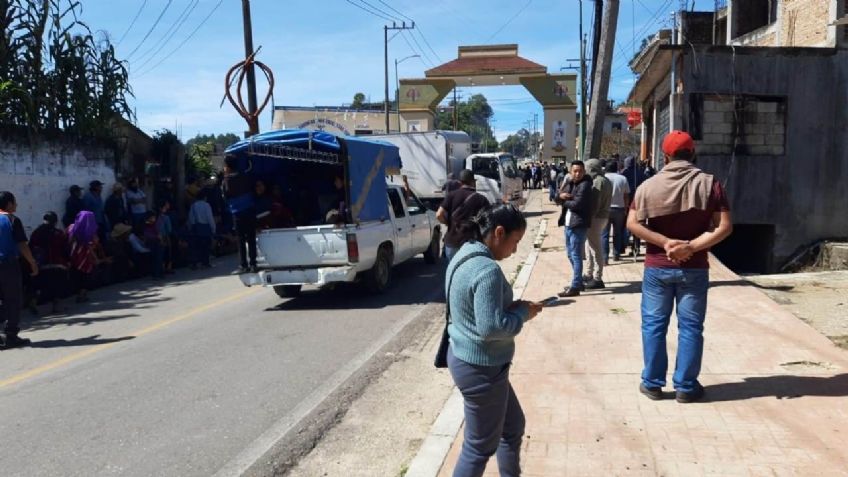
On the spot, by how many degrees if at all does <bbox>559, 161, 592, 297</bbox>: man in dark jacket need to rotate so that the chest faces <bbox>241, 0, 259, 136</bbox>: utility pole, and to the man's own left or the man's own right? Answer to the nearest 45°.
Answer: approximately 90° to the man's own right

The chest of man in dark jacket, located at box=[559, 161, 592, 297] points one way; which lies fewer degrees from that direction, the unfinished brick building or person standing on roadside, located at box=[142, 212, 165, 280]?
the person standing on roadside

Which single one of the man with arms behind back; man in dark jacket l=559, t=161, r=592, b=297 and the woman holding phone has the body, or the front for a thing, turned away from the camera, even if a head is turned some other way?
the man with arms behind back

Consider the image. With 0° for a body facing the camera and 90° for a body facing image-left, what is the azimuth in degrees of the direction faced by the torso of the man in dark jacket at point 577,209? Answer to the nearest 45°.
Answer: approximately 45°

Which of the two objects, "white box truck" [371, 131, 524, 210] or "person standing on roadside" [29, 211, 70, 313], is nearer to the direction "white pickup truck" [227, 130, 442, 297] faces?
the white box truck

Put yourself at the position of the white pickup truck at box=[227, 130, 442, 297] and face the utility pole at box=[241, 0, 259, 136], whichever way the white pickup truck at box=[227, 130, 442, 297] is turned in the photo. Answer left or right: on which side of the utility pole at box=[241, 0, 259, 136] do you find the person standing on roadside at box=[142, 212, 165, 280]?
left

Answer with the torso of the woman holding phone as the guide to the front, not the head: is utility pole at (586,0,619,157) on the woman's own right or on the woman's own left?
on the woman's own left

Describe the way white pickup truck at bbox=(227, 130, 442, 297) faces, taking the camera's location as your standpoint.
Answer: facing away from the viewer and to the right of the viewer

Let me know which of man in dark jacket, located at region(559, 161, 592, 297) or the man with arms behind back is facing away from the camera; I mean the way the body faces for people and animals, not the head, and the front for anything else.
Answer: the man with arms behind back

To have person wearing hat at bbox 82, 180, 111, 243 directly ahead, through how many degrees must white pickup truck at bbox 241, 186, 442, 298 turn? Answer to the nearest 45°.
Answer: approximately 90° to its left

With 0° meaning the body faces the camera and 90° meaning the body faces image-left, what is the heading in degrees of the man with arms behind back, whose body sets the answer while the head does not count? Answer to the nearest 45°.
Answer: approximately 180°

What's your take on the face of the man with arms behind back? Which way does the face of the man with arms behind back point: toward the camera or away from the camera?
away from the camera

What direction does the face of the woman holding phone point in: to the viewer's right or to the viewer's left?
to the viewer's right

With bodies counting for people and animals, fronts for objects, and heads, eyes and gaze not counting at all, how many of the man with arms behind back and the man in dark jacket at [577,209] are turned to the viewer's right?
0

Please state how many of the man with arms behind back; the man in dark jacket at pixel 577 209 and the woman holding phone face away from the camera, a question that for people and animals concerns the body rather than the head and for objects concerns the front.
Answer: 1

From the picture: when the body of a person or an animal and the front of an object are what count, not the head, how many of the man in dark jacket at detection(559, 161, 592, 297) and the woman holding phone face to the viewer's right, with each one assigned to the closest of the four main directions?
1
